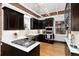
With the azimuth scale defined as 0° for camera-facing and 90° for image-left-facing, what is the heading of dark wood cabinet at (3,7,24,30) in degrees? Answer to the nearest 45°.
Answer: approximately 315°

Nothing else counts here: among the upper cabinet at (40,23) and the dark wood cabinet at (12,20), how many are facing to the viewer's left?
0

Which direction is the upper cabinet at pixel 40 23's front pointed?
toward the camera

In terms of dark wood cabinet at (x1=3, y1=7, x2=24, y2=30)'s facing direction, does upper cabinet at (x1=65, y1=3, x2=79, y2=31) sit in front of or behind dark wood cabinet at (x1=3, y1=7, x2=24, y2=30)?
in front
